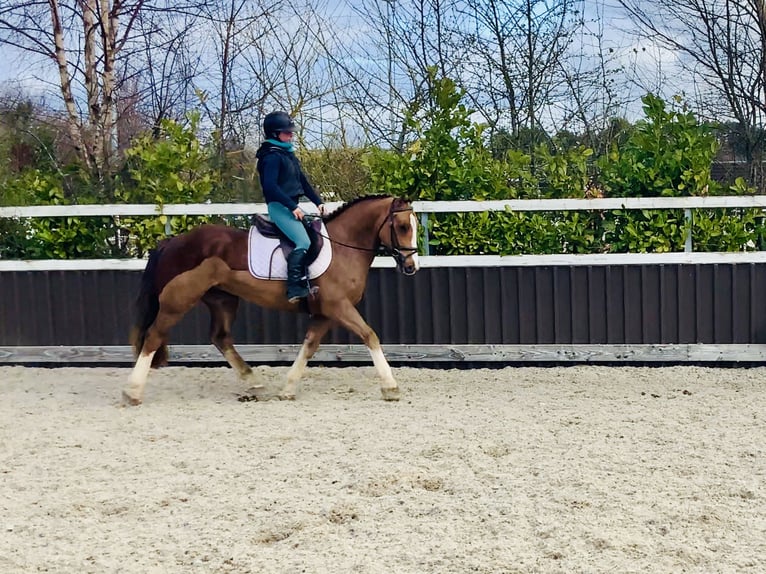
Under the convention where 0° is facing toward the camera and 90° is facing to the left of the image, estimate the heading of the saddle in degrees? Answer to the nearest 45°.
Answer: approximately 270°

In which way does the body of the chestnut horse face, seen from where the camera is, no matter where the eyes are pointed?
to the viewer's right

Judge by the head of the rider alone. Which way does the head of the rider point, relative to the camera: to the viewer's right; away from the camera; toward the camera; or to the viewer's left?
to the viewer's right
